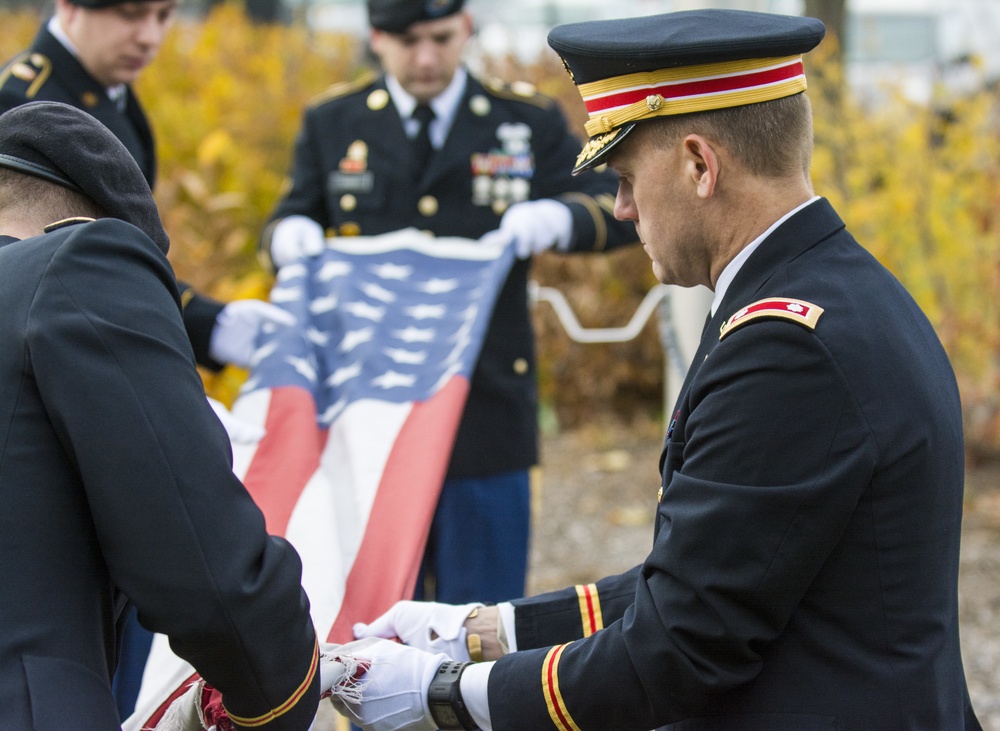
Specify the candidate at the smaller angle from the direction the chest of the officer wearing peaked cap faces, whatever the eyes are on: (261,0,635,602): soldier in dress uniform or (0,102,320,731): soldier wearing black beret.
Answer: the soldier wearing black beret

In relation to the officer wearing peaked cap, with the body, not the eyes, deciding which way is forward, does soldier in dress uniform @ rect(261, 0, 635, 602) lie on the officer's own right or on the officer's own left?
on the officer's own right

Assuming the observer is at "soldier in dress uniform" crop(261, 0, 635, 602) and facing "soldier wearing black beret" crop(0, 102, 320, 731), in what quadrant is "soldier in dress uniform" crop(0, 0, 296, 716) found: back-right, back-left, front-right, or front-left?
front-right

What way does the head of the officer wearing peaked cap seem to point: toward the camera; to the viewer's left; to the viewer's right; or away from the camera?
to the viewer's left

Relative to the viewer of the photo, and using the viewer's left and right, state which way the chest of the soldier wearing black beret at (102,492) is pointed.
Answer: facing away from the viewer and to the right of the viewer

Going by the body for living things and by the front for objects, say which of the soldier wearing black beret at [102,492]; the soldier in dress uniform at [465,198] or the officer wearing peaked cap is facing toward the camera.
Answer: the soldier in dress uniform

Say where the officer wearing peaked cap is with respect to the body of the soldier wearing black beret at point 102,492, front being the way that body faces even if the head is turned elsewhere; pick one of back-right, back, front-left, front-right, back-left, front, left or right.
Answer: front-right

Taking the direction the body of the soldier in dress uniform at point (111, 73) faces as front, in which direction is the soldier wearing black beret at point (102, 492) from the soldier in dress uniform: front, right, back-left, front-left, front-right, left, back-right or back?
front-right

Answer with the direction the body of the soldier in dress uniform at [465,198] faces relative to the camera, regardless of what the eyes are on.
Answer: toward the camera

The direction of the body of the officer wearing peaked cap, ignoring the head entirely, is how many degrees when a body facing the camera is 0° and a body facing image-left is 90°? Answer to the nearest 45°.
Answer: approximately 90°

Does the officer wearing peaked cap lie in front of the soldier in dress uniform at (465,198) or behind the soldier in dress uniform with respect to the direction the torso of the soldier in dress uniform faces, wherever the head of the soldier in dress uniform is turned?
in front

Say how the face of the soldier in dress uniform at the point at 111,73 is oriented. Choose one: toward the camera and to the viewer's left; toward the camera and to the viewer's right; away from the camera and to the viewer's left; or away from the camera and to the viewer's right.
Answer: toward the camera and to the viewer's right

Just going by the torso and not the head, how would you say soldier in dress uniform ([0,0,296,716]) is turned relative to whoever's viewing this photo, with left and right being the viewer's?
facing the viewer and to the right of the viewer

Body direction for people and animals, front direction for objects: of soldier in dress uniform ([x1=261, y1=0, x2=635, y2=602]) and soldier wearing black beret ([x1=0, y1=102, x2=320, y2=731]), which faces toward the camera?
the soldier in dress uniform
